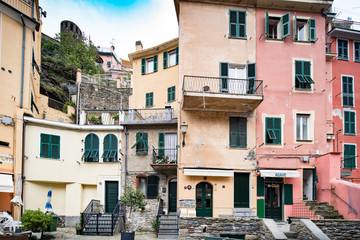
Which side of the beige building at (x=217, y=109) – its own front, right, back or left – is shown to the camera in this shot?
front

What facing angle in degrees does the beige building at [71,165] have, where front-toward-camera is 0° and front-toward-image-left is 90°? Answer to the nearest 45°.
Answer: approximately 0°

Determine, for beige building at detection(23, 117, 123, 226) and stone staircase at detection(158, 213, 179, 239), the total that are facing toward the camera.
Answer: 2

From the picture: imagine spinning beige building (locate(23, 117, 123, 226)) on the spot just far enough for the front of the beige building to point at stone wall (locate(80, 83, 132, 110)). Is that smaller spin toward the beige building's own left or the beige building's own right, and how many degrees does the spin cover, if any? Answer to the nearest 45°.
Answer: approximately 180°

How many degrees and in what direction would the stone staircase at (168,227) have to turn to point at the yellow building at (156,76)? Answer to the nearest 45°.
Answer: approximately 180°

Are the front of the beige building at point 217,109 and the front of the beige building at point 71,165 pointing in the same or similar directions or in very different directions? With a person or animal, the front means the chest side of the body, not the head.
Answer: same or similar directions

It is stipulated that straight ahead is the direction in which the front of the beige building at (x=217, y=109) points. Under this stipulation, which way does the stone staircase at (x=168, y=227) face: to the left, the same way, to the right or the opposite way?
the same way

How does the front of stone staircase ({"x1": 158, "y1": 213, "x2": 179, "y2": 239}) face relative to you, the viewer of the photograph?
facing the viewer

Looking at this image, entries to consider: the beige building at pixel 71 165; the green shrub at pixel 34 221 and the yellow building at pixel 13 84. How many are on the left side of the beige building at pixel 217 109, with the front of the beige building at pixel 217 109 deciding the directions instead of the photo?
0

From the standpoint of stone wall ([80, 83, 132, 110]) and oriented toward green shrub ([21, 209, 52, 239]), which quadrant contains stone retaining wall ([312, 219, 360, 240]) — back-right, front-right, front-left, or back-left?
front-left

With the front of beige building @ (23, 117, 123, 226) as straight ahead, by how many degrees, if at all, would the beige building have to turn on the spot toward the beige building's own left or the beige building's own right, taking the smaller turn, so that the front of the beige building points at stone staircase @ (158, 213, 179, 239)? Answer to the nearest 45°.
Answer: approximately 45° to the beige building's own left
